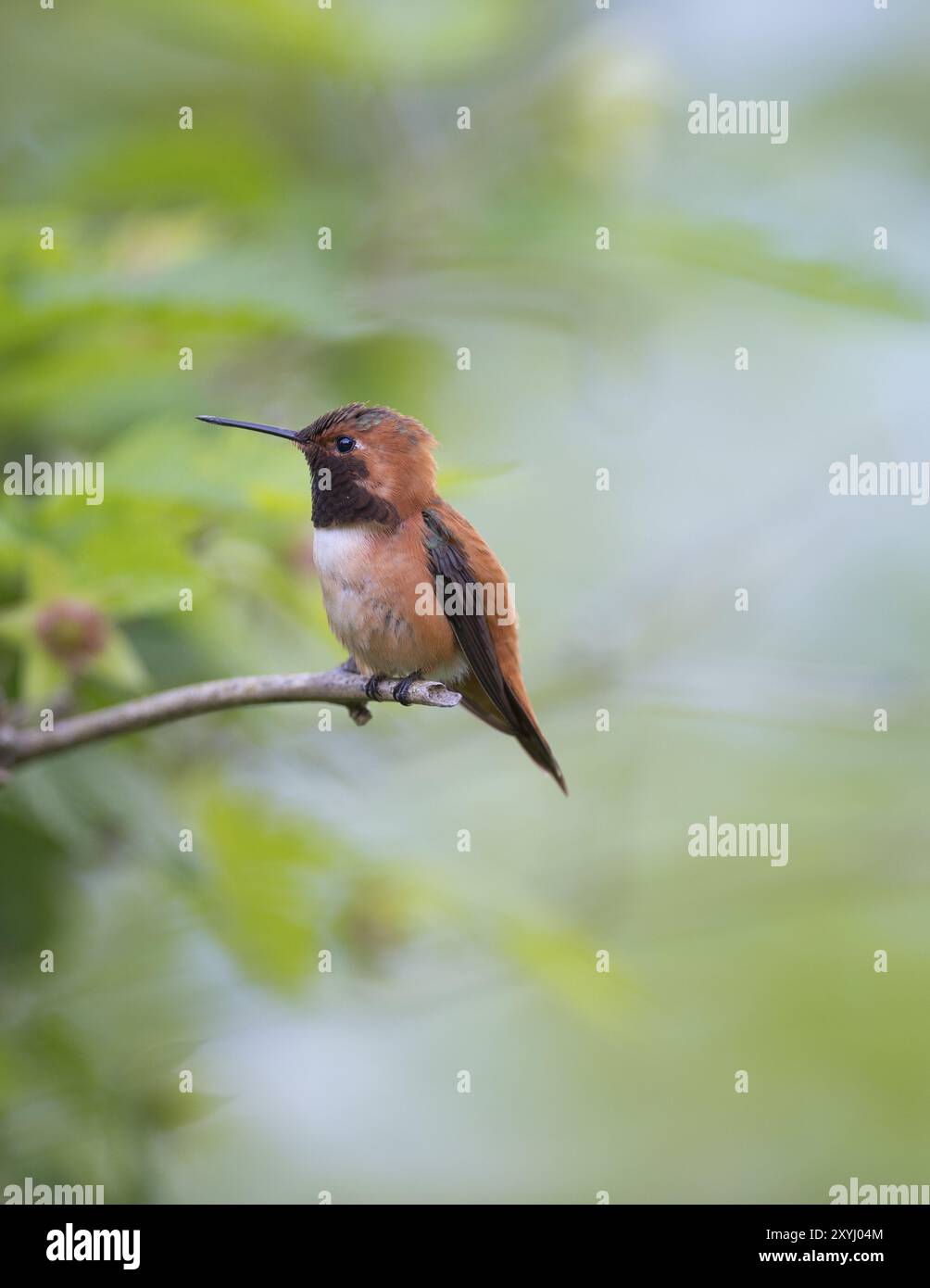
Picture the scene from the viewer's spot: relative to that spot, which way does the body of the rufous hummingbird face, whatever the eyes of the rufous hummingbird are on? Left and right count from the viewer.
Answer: facing to the left of the viewer
